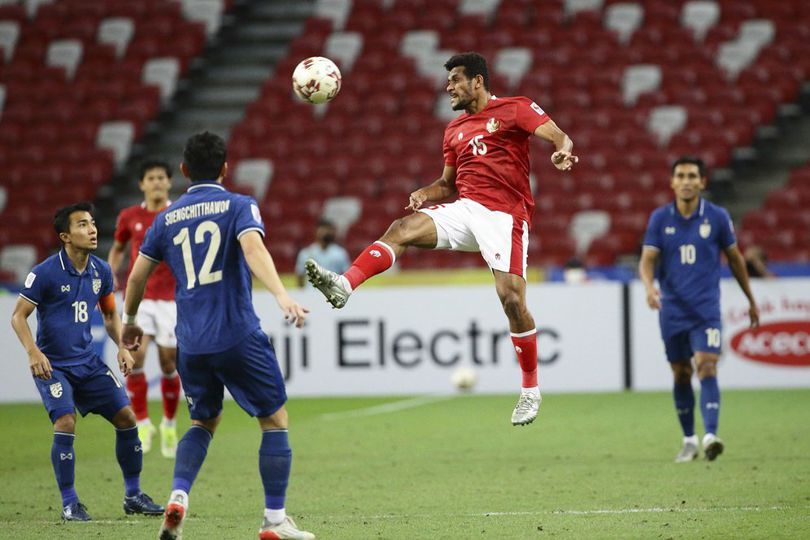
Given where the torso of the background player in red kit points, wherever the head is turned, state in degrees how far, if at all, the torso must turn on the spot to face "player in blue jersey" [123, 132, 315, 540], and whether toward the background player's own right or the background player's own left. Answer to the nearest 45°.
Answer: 0° — they already face them

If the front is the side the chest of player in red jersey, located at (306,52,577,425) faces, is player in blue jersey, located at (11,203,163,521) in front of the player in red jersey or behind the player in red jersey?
in front

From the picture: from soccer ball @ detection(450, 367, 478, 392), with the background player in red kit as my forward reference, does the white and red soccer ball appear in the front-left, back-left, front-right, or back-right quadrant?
front-left

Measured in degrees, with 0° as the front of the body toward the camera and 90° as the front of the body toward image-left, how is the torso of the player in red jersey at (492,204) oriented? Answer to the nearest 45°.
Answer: approximately 45°

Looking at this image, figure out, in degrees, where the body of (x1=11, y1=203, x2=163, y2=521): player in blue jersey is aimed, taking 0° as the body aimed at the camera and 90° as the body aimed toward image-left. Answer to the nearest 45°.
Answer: approximately 315°

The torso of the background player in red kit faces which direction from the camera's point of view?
toward the camera

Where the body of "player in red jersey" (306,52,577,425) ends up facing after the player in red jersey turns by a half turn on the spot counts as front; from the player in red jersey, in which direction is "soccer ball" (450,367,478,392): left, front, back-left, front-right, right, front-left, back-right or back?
front-left

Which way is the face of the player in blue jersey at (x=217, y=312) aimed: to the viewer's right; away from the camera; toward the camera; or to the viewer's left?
away from the camera

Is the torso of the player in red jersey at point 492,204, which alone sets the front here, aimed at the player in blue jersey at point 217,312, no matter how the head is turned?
yes

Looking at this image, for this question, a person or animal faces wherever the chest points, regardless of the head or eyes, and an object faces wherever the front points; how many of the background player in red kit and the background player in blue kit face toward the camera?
2

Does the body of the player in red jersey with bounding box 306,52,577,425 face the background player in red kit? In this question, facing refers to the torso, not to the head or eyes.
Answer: no

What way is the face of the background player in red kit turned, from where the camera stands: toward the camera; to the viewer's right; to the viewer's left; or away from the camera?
toward the camera

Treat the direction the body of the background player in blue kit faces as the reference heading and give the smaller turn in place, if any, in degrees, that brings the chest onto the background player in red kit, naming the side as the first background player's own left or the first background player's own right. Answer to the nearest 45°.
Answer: approximately 90° to the first background player's own right

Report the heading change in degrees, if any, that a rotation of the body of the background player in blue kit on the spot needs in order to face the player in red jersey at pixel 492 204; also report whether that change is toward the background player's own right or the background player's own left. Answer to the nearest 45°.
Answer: approximately 45° to the background player's own right

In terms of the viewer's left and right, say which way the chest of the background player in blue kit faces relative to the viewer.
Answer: facing the viewer

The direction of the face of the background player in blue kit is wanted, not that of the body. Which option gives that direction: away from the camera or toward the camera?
toward the camera
